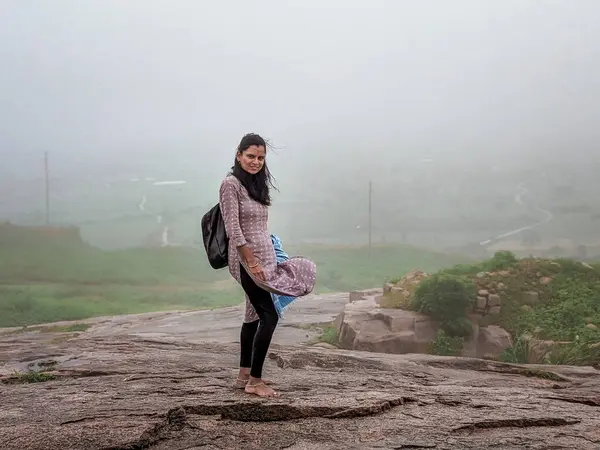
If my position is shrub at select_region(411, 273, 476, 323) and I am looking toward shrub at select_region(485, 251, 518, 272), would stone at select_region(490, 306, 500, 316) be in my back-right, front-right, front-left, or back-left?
front-right

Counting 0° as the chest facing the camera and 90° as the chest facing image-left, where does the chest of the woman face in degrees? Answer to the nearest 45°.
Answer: approximately 315°

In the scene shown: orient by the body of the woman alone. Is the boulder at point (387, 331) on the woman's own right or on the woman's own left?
on the woman's own left

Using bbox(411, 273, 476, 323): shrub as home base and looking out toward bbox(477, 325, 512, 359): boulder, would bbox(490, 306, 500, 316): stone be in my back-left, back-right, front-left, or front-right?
front-left

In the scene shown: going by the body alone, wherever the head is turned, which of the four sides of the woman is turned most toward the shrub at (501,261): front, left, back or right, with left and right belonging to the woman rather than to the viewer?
left

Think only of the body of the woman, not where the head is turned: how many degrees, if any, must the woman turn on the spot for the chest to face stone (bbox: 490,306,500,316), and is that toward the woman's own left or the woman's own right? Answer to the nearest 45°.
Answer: approximately 90° to the woman's own left

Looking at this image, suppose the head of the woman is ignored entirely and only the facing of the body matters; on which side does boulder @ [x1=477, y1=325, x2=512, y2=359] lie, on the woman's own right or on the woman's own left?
on the woman's own left

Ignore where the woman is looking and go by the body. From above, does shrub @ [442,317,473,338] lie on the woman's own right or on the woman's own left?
on the woman's own left
